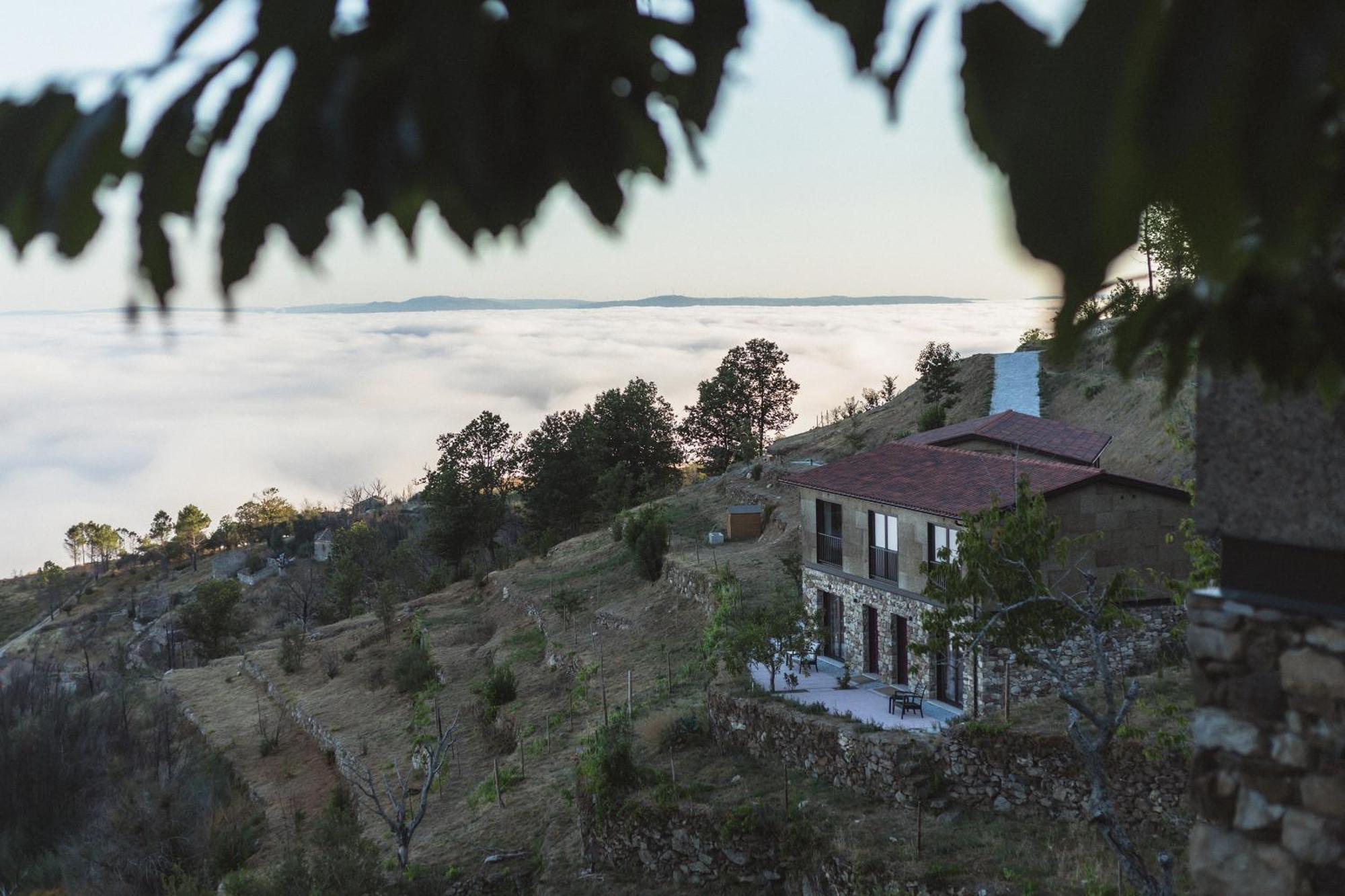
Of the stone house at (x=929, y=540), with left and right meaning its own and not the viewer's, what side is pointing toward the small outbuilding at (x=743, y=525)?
right

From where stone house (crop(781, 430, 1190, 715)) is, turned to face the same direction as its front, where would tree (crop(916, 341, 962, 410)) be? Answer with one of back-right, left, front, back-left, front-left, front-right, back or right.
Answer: back-right

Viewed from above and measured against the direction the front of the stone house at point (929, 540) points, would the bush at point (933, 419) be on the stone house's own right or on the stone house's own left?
on the stone house's own right

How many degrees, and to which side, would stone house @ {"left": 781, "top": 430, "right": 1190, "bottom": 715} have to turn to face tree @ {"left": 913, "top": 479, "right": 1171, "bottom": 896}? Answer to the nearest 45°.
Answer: approximately 45° to its left

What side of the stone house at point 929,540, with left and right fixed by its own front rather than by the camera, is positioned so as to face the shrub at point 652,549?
right

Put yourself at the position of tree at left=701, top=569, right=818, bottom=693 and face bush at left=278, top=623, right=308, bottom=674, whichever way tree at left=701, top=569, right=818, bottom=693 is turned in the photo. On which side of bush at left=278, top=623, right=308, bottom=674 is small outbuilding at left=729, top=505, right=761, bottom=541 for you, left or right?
right

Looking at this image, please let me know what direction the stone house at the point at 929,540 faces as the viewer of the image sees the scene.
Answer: facing the viewer and to the left of the viewer

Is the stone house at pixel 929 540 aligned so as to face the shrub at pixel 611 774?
yes
